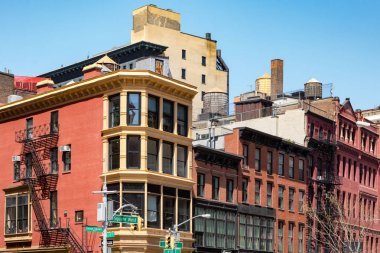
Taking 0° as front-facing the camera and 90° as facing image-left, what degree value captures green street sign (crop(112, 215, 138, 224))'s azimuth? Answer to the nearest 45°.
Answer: approximately 0°
